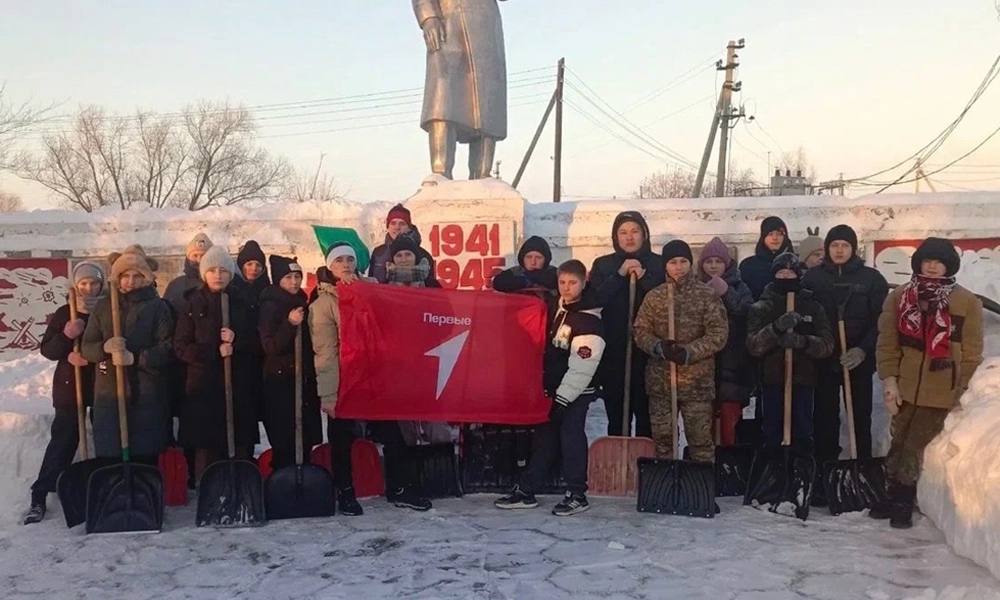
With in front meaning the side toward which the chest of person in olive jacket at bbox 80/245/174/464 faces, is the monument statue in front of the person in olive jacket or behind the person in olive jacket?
behind

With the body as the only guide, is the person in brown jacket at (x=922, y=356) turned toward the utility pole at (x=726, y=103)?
no

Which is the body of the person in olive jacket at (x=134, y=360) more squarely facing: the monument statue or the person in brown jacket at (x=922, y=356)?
the person in brown jacket

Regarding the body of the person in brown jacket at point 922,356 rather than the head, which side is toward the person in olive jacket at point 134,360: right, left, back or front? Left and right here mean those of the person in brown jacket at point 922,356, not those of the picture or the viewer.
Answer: right

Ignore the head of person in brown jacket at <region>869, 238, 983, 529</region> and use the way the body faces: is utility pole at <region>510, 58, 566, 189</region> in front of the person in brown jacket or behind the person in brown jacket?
behind

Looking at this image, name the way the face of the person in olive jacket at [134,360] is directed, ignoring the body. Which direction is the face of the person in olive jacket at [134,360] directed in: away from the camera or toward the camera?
toward the camera

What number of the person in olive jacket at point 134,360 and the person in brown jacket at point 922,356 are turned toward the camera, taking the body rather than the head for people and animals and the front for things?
2

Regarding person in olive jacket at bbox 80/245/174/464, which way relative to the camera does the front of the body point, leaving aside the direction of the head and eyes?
toward the camera

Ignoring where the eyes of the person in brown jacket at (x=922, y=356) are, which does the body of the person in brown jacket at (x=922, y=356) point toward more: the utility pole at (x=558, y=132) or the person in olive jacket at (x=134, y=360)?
the person in olive jacket

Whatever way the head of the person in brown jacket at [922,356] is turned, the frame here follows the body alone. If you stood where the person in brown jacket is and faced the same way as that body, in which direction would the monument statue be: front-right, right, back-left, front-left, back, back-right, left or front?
back-right

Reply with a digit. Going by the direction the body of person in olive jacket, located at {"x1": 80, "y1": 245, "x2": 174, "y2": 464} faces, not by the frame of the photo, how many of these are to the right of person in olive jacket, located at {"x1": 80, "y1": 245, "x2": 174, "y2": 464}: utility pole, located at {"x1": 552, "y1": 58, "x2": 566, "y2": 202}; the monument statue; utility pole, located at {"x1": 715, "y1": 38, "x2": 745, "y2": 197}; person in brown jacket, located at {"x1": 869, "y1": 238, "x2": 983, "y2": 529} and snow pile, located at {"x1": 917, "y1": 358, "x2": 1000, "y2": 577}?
0

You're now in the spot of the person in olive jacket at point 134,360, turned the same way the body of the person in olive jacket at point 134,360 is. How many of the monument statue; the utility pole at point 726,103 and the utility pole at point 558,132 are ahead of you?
0

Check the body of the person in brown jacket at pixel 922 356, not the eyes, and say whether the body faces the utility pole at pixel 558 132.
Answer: no

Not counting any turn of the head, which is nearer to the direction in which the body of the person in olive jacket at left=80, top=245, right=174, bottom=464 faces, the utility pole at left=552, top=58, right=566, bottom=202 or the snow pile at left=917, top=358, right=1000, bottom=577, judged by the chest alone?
the snow pile

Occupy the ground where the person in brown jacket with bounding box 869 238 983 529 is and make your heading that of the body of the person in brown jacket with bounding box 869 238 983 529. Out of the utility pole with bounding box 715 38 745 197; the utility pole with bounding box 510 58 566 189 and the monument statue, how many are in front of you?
0

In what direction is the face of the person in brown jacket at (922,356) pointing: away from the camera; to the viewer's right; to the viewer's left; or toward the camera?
toward the camera

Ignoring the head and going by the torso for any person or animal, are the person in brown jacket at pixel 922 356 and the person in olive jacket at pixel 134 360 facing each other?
no

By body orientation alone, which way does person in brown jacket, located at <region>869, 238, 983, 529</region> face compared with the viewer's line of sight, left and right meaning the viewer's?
facing the viewer

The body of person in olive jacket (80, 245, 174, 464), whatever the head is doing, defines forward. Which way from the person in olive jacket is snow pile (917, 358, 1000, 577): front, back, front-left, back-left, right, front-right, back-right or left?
front-left

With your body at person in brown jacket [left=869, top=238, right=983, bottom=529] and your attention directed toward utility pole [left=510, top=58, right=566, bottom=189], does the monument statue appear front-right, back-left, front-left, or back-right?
front-left

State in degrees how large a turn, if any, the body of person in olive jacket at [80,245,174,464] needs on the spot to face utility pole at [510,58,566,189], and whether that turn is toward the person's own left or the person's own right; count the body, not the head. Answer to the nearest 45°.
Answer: approximately 135° to the person's own left

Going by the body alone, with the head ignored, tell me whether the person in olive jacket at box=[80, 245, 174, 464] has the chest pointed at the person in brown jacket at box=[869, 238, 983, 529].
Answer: no
